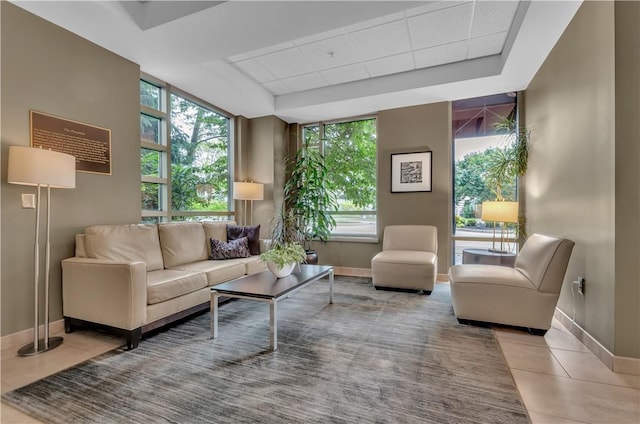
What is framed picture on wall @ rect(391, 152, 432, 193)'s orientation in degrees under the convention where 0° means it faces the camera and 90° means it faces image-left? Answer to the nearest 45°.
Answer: approximately 0°

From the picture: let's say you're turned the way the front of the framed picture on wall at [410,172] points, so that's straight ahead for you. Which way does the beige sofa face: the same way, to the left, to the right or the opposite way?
to the left

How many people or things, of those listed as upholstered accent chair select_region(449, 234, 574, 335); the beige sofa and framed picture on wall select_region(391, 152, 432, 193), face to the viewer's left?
1

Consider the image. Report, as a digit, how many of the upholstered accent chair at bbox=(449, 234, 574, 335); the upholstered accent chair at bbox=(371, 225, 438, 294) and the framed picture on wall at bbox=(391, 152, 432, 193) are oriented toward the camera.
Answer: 2

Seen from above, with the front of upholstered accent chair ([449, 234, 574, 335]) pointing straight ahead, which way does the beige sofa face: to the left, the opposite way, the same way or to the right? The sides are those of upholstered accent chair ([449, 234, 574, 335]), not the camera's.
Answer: the opposite way

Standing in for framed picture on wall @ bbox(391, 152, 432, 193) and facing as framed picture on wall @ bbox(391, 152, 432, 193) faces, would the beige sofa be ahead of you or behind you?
ahead

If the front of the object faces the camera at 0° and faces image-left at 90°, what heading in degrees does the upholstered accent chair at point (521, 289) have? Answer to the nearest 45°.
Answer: approximately 90°

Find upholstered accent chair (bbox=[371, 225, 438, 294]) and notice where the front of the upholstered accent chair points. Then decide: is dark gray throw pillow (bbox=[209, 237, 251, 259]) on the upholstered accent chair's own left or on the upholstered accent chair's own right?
on the upholstered accent chair's own right

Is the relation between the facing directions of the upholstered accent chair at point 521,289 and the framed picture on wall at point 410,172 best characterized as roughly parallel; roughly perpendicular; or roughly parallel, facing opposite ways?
roughly perpendicular

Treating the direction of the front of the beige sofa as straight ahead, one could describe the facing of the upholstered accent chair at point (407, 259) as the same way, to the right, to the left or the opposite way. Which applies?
to the right

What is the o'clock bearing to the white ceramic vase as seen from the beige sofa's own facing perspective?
The white ceramic vase is roughly at 11 o'clock from the beige sofa.
